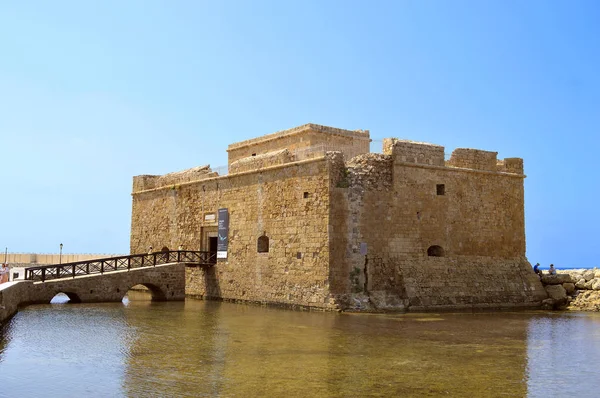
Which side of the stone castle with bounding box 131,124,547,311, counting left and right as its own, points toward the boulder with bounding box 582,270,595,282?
back

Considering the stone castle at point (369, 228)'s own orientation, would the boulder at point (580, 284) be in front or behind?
behind

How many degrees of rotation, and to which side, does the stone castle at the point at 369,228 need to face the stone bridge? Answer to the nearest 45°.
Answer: approximately 45° to its right

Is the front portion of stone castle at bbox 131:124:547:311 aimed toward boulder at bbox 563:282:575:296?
no

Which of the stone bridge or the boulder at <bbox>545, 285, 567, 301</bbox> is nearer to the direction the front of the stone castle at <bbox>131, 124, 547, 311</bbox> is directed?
the stone bridge

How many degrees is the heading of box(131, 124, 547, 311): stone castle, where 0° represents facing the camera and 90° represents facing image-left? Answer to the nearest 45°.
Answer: approximately 45°

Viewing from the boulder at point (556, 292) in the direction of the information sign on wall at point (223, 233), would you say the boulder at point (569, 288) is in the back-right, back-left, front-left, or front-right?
back-right

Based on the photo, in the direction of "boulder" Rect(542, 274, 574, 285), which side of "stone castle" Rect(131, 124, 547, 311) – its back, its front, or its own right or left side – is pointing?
back

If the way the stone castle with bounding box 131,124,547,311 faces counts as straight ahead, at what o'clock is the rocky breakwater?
The rocky breakwater is roughly at 7 o'clock from the stone castle.
